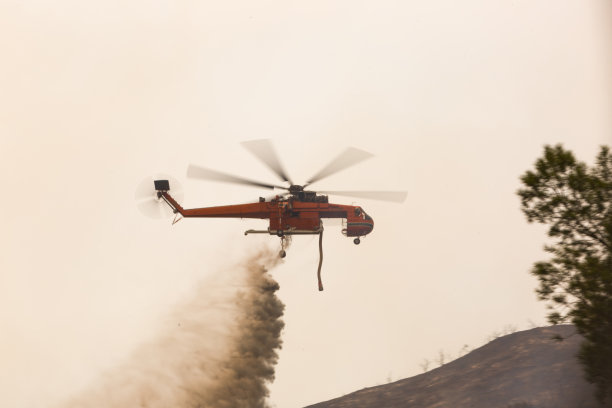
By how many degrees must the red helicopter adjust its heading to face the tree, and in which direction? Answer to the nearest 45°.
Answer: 0° — it already faces it

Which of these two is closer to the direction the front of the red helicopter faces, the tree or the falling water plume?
the tree

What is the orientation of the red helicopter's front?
to the viewer's right
